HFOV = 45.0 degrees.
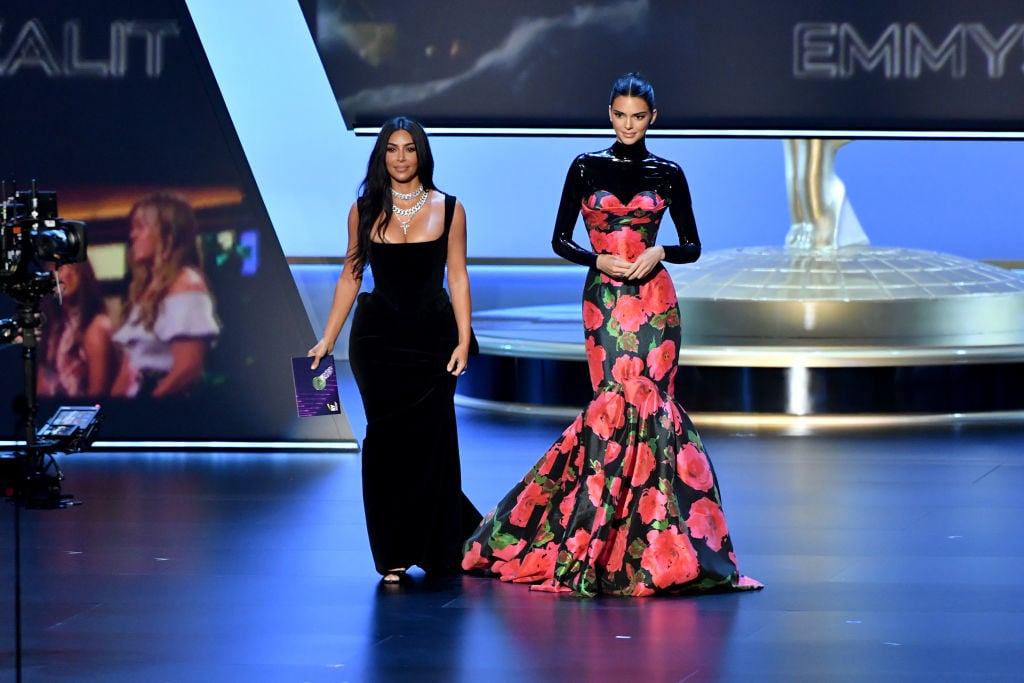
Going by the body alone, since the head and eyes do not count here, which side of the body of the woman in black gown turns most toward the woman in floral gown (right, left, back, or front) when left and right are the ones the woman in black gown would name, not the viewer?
left

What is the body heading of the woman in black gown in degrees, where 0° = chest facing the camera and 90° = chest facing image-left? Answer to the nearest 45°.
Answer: approximately 0°

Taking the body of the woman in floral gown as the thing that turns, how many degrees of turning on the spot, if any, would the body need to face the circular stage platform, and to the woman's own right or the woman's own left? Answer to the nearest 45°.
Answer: approximately 180°

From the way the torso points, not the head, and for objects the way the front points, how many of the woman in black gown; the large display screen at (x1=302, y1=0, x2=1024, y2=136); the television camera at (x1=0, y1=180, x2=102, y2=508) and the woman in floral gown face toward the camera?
3

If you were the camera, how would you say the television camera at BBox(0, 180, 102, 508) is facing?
facing to the right of the viewer

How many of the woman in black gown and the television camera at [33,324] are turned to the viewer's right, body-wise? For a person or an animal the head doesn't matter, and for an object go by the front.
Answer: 1

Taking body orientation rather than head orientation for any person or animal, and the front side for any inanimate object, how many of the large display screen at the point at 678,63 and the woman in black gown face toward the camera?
2
